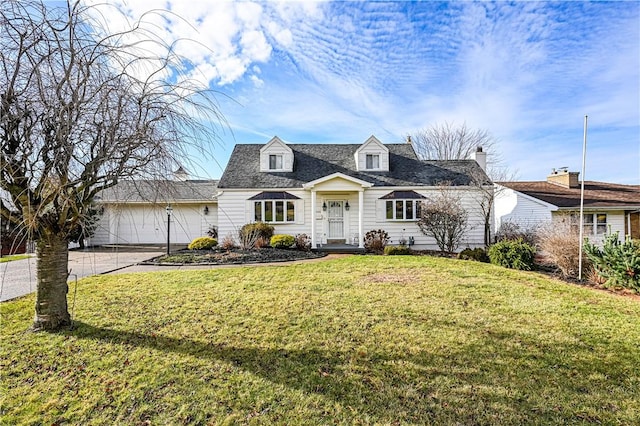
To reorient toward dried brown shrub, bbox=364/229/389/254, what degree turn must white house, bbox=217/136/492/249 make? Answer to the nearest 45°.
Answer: approximately 45° to its left

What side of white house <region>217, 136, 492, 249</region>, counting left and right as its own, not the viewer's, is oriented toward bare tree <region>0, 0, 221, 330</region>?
front

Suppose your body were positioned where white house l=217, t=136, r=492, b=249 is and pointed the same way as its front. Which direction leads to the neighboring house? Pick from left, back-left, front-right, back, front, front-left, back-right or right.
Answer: left

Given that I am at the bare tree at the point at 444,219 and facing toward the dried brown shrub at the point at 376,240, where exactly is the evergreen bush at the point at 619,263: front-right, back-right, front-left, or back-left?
back-left

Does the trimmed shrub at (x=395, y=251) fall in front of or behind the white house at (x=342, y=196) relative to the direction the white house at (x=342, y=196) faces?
in front

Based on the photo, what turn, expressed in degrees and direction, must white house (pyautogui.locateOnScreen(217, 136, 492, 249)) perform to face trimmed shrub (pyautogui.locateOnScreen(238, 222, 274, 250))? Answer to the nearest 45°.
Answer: approximately 45° to its right

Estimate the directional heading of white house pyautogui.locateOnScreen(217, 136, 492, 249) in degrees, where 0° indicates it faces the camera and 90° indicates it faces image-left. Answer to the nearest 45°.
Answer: approximately 0°
